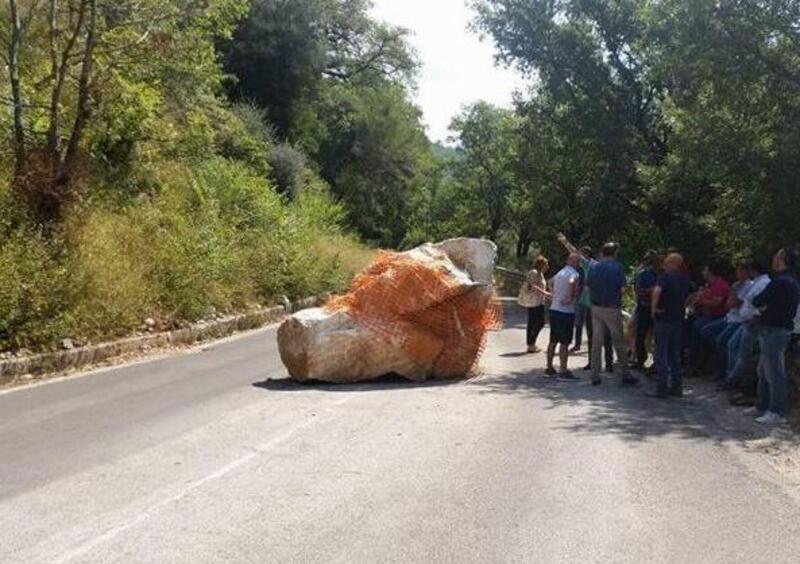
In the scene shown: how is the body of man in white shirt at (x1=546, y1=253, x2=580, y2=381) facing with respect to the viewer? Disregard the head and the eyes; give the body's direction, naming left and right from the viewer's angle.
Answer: facing away from the viewer and to the right of the viewer

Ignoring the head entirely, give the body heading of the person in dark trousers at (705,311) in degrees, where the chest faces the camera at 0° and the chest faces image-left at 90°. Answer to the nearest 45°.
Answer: approximately 90°

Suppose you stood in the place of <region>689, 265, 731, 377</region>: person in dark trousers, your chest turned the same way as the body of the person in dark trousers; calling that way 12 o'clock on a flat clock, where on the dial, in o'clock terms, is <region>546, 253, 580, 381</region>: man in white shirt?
The man in white shirt is roughly at 11 o'clock from the person in dark trousers.

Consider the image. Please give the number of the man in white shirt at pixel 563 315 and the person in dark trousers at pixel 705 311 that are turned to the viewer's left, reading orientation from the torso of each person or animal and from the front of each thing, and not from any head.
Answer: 1

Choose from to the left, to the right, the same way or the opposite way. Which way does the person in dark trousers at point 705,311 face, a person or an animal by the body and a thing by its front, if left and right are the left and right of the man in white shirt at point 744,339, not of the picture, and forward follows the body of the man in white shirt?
the same way

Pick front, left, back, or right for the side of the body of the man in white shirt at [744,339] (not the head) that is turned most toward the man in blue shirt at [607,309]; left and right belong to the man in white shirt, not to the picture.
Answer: front

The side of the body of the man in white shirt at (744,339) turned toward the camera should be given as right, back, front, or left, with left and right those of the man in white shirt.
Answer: left

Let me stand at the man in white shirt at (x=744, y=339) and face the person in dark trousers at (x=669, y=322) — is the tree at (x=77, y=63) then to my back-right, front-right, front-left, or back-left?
front-right

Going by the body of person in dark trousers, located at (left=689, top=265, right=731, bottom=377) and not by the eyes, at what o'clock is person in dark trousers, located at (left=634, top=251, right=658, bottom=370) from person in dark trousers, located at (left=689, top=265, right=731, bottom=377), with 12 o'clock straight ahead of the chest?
person in dark trousers, located at (left=634, top=251, right=658, bottom=370) is roughly at 12 o'clock from person in dark trousers, located at (left=689, top=265, right=731, bottom=377).

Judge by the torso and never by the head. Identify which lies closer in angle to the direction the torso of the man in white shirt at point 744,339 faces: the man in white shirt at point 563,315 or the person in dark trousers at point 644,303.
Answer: the man in white shirt

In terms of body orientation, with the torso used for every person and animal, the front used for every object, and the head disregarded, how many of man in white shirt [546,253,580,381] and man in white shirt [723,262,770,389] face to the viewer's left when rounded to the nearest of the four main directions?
1

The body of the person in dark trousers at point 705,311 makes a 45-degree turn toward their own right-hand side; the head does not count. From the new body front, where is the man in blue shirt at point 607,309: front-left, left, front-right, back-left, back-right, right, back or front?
left
